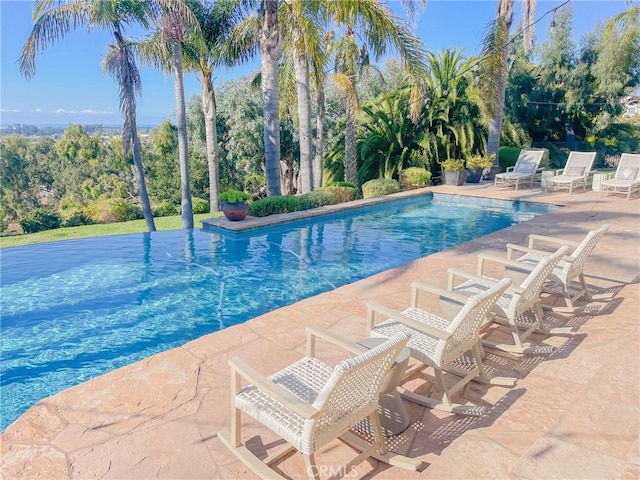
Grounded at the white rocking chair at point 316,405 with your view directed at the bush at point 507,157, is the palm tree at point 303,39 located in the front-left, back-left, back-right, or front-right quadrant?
front-left

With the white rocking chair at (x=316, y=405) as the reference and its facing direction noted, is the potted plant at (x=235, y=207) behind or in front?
in front

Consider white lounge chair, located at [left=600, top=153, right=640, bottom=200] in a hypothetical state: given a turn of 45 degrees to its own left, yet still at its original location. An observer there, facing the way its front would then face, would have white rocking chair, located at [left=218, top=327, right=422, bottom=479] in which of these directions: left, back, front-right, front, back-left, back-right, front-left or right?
front

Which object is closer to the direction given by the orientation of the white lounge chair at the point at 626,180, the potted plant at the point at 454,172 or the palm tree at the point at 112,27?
the palm tree

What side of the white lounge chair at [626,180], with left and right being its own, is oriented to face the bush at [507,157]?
right

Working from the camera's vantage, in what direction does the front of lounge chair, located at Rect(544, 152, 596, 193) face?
facing the viewer and to the left of the viewer

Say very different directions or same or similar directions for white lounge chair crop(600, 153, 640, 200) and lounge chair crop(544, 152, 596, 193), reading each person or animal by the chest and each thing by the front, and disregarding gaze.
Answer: same or similar directions

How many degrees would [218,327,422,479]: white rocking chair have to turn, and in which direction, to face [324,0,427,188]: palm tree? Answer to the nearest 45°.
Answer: approximately 45° to its right

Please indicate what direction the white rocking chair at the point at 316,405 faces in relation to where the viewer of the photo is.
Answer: facing away from the viewer and to the left of the viewer

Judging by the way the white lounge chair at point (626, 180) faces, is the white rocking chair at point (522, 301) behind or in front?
in front
